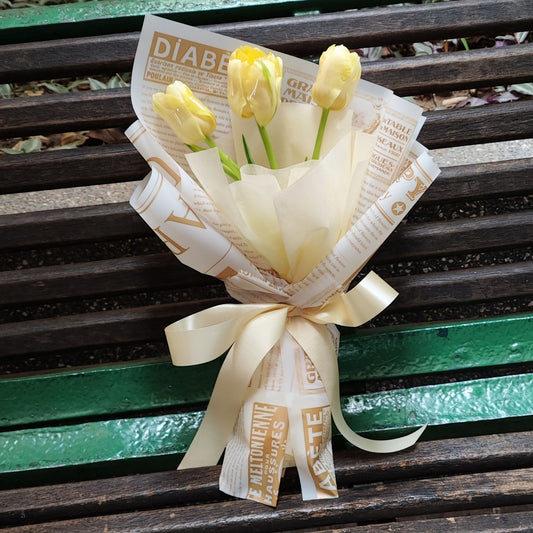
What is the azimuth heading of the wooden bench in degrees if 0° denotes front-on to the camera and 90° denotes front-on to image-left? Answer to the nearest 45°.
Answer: approximately 0°
